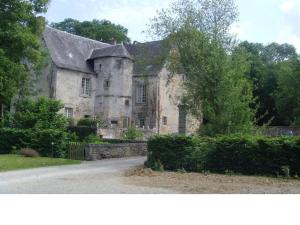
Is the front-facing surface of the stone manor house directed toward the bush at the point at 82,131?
yes

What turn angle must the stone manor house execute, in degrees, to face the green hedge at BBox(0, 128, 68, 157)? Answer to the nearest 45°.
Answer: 0° — it already faces it

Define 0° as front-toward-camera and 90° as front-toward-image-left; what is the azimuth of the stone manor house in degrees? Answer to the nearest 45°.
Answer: approximately 0°

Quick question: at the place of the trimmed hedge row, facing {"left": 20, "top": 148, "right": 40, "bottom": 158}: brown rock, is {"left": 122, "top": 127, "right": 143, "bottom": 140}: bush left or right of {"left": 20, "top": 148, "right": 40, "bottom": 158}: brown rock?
right

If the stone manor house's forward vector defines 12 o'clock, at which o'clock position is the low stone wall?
The low stone wall is roughly at 12 o'clock from the stone manor house.

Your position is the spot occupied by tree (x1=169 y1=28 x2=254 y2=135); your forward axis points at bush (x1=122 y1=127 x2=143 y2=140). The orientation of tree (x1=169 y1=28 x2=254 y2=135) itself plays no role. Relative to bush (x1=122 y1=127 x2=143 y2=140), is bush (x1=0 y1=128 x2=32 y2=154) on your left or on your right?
left
